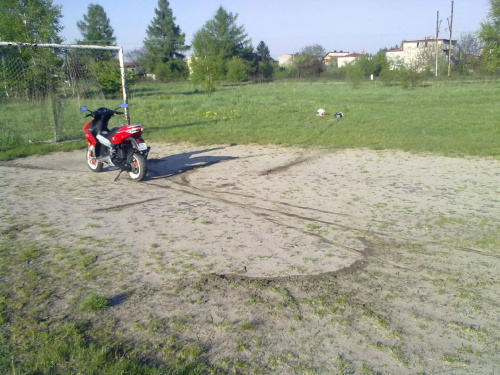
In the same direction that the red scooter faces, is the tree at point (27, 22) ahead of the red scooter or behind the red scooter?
ahead

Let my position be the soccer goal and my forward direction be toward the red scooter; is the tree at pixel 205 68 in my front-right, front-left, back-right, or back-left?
back-left

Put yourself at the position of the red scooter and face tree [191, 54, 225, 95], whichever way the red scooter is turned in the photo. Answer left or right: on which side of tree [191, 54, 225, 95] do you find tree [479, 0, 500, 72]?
right

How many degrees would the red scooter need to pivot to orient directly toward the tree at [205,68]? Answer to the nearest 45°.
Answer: approximately 45° to its right

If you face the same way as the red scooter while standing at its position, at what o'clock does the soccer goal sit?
The soccer goal is roughly at 1 o'clock from the red scooter.

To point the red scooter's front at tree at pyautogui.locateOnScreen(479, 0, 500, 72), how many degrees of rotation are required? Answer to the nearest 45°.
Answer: approximately 90° to its right

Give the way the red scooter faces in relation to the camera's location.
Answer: facing away from the viewer and to the left of the viewer

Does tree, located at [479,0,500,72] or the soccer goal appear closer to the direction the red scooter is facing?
the soccer goal
